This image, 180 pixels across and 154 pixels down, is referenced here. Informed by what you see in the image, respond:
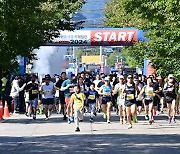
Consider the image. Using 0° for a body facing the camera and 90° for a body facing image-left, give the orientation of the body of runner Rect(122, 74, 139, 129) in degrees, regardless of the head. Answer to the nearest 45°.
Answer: approximately 0°

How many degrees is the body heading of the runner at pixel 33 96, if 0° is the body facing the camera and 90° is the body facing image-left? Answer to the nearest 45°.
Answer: approximately 0°

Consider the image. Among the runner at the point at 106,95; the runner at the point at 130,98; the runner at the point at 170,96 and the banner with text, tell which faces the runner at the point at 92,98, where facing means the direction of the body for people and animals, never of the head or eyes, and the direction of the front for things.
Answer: the banner with text

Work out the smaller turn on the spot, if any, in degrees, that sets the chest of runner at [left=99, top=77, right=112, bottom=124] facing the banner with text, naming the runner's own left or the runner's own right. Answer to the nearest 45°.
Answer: approximately 180°

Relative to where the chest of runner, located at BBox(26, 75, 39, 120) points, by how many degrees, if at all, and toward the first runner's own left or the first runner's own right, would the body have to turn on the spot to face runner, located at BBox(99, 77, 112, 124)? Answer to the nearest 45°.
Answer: approximately 45° to the first runner's own left

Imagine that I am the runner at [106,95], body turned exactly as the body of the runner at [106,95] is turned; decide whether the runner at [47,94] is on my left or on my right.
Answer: on my right

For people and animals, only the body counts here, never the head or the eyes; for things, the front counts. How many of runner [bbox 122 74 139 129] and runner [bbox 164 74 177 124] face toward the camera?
2

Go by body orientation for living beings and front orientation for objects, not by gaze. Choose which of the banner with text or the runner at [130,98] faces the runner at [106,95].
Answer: the banner with text
